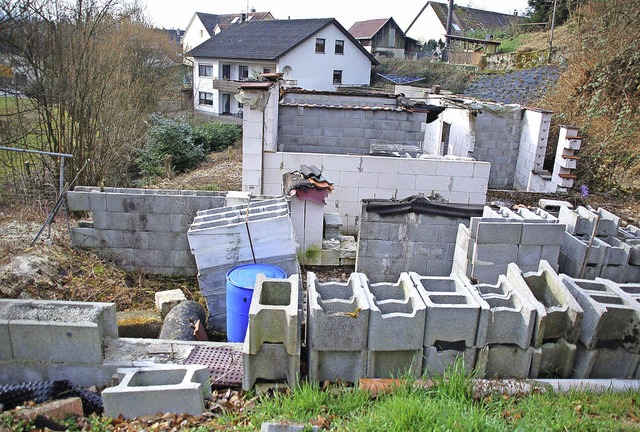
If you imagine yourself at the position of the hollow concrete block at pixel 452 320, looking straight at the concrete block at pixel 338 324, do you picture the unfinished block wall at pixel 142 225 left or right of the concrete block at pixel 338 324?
right
